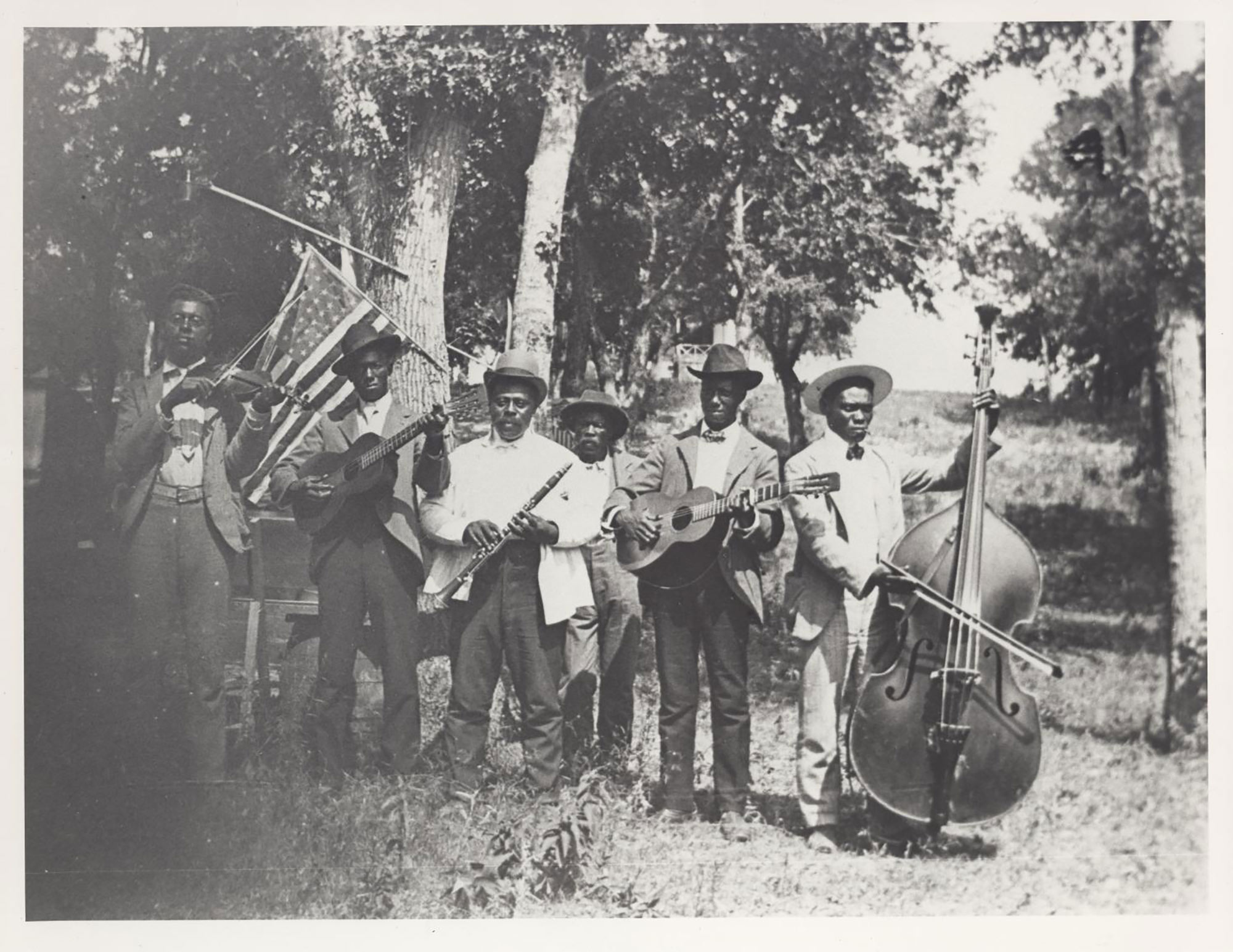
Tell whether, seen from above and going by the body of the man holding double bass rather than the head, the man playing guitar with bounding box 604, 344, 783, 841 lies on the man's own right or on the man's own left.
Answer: on the man's own right

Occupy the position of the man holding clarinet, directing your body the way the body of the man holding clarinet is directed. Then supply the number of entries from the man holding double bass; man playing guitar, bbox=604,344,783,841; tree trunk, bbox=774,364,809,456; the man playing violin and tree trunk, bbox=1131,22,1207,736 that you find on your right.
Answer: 1

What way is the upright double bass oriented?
toward the camera

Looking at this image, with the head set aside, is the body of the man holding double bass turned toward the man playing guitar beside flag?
no

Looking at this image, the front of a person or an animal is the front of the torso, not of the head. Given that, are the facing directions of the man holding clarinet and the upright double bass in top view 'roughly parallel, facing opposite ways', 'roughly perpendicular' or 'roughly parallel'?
roughly parallel

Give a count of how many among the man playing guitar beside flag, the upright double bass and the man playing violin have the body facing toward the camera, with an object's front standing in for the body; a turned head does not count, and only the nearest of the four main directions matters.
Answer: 3

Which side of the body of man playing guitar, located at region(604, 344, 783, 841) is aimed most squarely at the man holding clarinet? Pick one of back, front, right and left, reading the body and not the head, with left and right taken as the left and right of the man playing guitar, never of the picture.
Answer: right

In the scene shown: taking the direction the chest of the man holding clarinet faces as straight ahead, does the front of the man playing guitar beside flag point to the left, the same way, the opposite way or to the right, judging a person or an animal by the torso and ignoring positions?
the same way

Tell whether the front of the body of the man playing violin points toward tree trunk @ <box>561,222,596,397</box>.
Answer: no

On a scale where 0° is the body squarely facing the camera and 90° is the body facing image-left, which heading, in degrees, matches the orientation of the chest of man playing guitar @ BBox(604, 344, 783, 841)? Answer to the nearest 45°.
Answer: approximately 0°

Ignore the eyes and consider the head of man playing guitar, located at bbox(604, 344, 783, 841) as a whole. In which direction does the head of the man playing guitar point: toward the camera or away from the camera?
toward the camera

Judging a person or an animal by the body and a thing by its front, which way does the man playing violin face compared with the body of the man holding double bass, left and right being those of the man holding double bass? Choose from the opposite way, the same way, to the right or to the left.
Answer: the same way

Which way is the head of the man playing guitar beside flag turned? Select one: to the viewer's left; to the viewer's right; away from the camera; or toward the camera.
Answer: toward the camera

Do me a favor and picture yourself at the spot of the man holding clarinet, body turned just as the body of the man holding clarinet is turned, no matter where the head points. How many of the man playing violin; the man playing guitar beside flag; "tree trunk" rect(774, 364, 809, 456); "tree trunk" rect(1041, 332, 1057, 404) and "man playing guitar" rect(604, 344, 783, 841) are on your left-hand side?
3

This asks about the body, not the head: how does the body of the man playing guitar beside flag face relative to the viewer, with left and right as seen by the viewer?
facing the viewer

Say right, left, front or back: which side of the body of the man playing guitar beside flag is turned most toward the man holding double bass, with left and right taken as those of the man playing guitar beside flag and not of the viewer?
left

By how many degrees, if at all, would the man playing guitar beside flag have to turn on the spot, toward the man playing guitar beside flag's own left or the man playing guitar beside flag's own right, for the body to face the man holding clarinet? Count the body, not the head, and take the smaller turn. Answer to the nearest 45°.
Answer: approximately 90° to the man playing guitar beside flag's own left

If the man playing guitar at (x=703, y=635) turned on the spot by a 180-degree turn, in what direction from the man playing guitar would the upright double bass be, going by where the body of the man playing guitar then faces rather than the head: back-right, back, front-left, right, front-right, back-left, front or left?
right

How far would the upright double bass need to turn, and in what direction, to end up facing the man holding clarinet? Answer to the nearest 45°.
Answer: approximately 90° to its right

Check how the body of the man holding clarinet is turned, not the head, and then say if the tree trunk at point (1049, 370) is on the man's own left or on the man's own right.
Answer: on the man's own left
